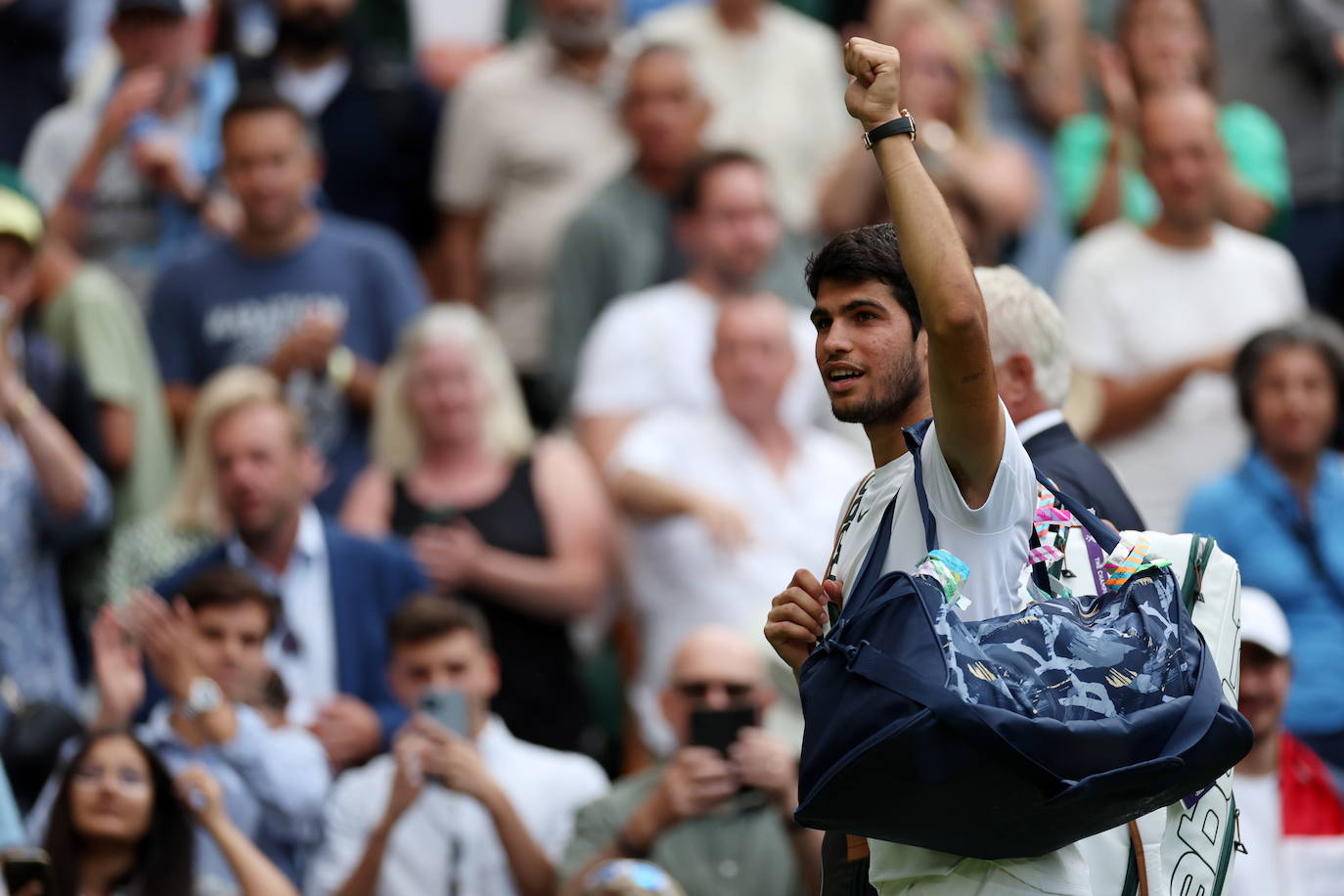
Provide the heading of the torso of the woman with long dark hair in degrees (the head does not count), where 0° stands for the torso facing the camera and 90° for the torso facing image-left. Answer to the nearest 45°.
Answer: approximately 0°

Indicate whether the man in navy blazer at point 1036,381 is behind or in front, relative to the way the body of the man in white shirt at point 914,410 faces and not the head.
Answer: behind

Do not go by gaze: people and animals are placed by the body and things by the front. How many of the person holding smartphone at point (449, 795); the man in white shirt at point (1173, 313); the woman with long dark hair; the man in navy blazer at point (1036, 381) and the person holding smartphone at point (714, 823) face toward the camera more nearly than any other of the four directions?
4

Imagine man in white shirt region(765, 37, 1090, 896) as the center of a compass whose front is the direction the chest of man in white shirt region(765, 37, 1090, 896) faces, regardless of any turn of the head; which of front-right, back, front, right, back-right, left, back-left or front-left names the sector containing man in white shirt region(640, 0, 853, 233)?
back-right

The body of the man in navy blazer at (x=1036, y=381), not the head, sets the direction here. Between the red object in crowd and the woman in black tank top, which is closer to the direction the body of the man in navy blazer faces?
the woman in black tank top
